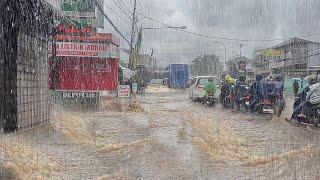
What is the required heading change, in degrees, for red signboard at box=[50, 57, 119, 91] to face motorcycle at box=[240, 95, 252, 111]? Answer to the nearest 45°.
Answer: approximately 45° to its left

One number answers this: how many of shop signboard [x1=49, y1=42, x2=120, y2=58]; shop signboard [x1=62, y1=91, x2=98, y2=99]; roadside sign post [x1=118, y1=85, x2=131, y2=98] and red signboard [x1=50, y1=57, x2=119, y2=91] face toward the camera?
4

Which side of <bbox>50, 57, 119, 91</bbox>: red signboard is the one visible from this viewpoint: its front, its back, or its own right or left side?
front

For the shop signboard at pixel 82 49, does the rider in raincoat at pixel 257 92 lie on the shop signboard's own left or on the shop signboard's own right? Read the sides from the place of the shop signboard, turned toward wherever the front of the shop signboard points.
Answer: on the shop signboard's own left

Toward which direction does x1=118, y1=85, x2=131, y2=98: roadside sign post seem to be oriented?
toward the camera
